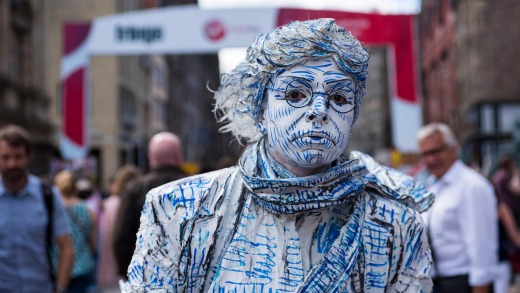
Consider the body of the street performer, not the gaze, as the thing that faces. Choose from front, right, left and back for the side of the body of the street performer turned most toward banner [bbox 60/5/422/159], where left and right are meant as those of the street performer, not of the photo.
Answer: back

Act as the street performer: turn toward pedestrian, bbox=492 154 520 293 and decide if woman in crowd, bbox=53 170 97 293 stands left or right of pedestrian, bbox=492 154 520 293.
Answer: left

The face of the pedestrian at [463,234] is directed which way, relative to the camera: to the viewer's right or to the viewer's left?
to the viewer's left

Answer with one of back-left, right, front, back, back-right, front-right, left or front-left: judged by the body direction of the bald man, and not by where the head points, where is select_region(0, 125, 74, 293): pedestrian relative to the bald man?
back-left

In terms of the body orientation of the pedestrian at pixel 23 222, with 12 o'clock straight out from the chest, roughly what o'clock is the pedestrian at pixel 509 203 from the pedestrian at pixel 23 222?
the pedestrian at pixel 509 203 is roughly at 8 o'clock from the pedestrian at pixel 23 222.

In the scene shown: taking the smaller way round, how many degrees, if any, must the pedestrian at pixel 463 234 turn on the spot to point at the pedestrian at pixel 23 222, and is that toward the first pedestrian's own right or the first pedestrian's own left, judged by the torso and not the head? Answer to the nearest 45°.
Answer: approximately 45° to the first pedestrian's own right

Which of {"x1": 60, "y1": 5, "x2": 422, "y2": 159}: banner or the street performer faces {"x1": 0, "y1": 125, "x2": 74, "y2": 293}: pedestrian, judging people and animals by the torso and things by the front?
the banner

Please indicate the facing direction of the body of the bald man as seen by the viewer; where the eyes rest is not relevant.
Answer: away from the camera

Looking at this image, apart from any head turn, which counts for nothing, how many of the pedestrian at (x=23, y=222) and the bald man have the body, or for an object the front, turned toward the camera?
1
